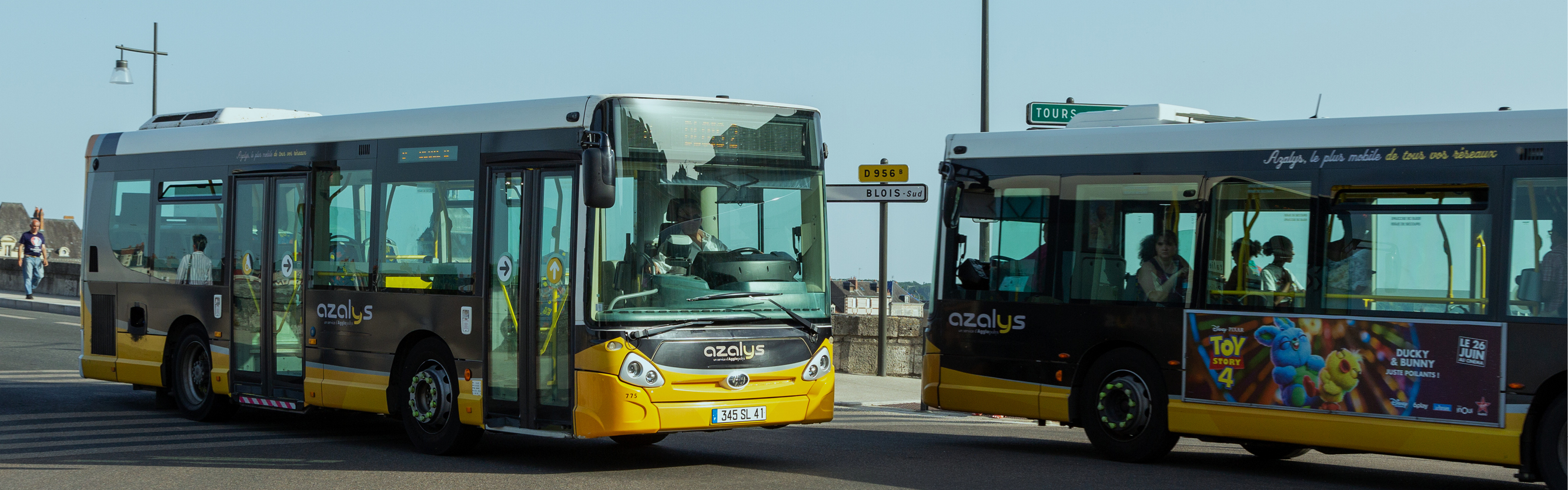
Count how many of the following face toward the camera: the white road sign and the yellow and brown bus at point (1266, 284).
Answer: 1

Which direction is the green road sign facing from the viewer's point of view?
toward the camera

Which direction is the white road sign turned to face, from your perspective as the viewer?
facing the viewer

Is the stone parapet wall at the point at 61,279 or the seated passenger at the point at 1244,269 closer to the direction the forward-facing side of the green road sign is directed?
the seated passenger

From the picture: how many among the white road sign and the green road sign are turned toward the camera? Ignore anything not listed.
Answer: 2

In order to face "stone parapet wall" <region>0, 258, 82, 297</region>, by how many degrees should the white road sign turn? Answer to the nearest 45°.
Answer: approximately 135° to its right

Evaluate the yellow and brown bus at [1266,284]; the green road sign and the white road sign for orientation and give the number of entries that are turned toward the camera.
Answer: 2

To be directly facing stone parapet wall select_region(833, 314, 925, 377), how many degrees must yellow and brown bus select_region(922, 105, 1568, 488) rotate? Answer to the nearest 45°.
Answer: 0° — it already faces it

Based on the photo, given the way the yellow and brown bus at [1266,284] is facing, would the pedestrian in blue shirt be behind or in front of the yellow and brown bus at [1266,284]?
in front

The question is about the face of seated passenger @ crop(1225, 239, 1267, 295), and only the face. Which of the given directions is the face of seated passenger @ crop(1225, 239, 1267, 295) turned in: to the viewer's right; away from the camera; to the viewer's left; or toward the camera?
to the viewer's left

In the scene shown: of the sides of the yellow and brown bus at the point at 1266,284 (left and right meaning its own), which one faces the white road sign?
front

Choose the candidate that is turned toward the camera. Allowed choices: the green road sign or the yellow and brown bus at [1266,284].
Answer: the green road sign

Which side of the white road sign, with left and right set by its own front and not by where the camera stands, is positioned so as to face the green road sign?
left

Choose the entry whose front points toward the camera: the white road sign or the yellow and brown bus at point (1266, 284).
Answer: the white road sign

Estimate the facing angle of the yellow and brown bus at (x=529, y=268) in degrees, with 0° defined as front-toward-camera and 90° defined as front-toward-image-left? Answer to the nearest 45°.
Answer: approximately 315°

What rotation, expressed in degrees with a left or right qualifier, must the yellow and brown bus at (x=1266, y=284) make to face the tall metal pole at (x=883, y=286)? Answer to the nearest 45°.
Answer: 0° — it already faces it
